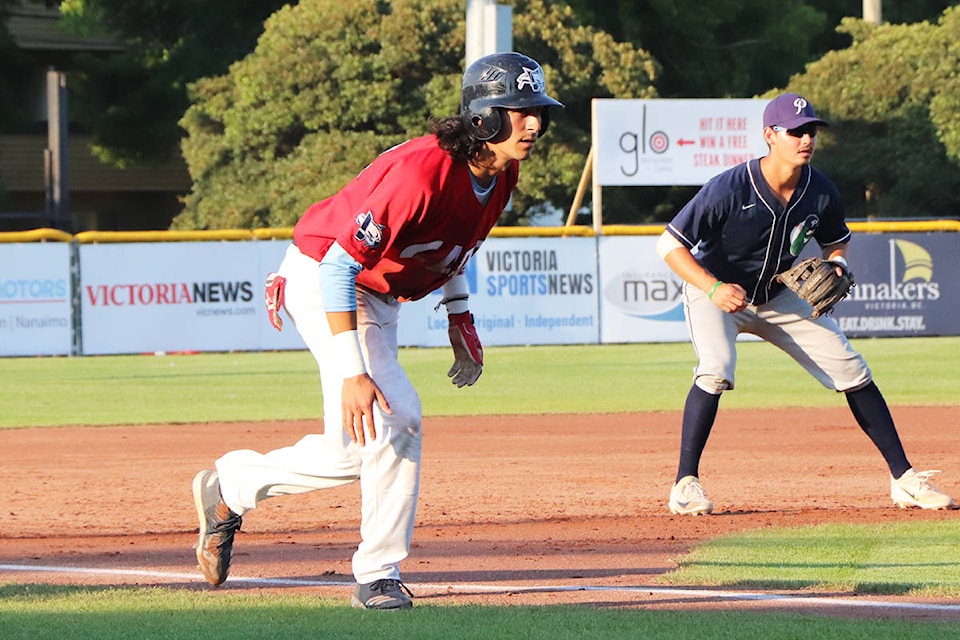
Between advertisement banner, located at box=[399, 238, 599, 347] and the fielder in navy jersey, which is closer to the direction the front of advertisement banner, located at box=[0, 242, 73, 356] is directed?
the fielder in navy jersey

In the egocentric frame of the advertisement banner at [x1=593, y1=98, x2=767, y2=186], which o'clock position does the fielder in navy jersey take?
The fielder in navy jersey is roughly at 12 o'clock from the advertisement banner.

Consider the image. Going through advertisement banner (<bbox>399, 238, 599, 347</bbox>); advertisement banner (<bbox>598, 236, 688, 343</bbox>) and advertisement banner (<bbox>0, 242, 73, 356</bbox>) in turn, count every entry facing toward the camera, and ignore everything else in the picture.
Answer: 3

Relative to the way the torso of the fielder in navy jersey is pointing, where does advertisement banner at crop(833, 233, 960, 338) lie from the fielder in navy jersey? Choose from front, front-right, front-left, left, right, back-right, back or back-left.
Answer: back-left

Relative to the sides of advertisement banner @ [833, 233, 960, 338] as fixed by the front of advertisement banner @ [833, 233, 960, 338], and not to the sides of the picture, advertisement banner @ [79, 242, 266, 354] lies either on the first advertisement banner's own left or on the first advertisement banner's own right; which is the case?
on the first advertisement banner's own right

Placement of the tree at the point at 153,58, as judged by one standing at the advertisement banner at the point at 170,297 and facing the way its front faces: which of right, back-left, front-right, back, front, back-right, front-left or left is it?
back

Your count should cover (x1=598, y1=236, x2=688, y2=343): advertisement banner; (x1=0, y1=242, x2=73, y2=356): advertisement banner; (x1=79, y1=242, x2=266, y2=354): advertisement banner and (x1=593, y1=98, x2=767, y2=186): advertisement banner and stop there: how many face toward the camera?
4

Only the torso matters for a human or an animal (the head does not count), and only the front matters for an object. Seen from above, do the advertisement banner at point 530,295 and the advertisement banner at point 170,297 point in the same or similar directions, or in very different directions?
same or similar directions

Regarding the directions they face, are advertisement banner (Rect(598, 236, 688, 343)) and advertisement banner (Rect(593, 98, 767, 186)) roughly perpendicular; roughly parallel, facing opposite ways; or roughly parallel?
roughly parallel

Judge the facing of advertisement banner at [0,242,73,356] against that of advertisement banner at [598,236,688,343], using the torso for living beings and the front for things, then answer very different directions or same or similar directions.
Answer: same or similar directions

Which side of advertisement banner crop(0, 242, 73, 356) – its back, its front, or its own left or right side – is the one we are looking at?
front

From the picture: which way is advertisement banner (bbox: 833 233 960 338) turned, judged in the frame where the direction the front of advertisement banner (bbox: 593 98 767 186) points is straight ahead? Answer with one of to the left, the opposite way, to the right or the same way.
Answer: the same way

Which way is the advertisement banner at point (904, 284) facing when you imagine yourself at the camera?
facing the viewer

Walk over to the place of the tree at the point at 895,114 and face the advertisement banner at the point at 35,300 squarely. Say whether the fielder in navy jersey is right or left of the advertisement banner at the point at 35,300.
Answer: left

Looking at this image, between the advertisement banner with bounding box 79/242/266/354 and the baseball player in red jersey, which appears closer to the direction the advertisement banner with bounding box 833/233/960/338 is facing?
the baseball player in red jersey

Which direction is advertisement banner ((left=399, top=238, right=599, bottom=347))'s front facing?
toward the camera

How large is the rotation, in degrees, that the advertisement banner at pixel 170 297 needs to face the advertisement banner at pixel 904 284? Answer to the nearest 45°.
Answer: approximately 90° to its left

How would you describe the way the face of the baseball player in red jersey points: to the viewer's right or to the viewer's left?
to the viewer's right

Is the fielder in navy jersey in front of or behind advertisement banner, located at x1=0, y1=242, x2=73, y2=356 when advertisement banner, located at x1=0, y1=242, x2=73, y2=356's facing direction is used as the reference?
in front
